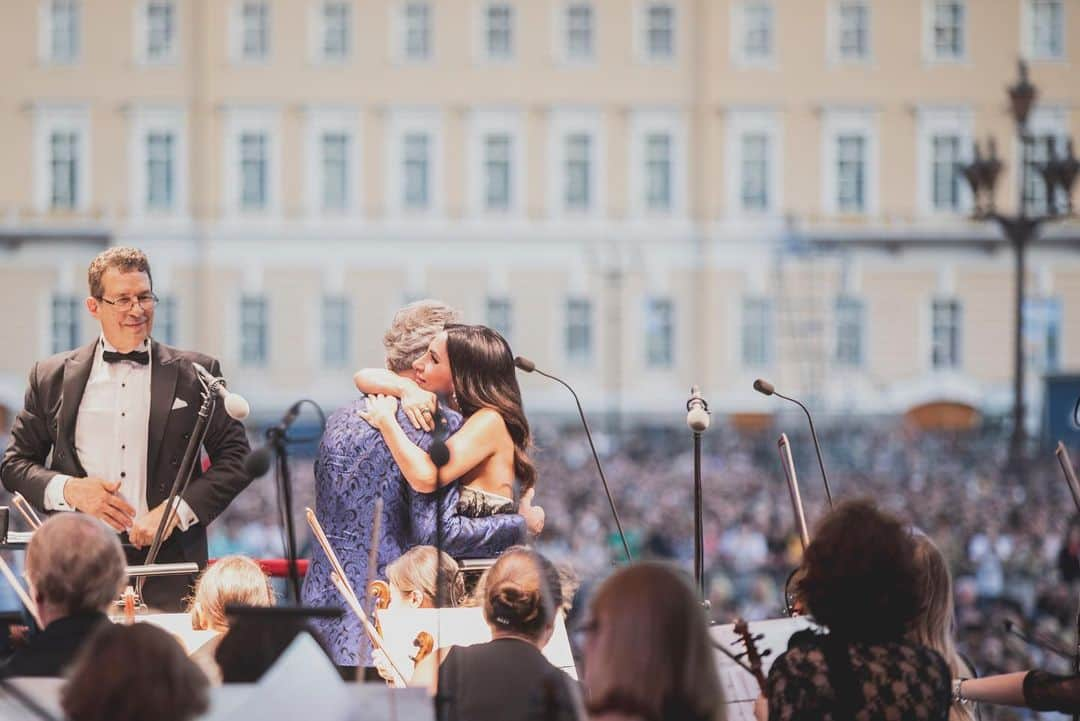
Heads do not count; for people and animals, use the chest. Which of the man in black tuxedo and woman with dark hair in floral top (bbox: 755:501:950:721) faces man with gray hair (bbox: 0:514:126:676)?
the man in black tuxedo

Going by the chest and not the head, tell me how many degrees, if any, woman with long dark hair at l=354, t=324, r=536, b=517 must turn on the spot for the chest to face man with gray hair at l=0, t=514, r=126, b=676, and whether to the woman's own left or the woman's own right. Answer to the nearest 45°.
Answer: approximately 45° to the woman's own left

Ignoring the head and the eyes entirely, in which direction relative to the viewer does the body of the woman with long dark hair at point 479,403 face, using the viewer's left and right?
facing to the left of the viewer

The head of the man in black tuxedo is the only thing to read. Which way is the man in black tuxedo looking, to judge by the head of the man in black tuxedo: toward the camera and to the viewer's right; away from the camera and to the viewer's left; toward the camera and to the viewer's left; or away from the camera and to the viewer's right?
toward the camera and to the viewer's right

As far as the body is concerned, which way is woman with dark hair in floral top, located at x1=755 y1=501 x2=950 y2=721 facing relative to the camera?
away from the camera

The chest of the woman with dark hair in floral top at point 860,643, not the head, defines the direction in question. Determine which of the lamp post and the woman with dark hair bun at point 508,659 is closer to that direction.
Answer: the lamp post

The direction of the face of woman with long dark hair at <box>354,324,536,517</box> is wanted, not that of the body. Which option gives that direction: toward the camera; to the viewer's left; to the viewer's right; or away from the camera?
to the viewer's left

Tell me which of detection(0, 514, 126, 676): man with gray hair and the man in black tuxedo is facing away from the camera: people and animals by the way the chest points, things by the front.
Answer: the man with gray hair

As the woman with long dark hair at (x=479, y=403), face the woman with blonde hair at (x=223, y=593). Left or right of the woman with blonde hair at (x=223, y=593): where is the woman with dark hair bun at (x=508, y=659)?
left

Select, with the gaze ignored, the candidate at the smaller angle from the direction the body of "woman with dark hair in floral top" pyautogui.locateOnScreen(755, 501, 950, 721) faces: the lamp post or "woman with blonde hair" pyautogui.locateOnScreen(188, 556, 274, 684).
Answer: the lamp post

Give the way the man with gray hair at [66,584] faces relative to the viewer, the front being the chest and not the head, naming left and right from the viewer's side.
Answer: facing away from the viewer

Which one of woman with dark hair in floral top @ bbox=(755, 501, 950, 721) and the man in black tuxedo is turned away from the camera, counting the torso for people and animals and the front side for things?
the woman with dark hair in floral top

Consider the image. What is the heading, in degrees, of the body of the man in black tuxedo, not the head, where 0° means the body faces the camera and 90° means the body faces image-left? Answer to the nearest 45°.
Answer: approximately 0°
